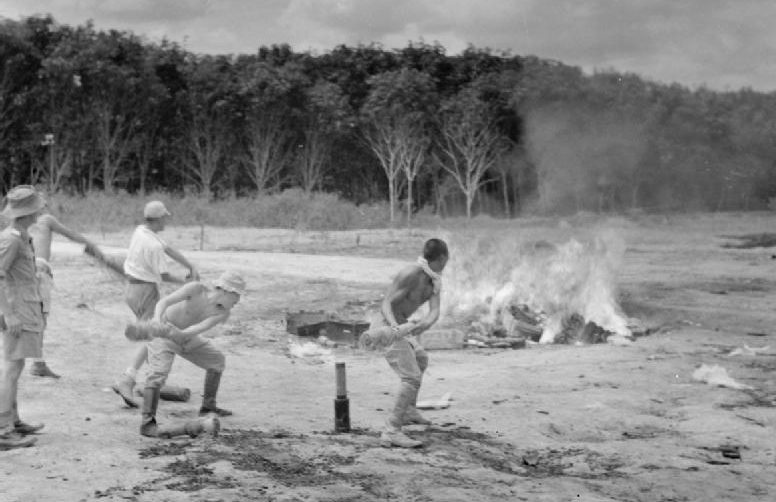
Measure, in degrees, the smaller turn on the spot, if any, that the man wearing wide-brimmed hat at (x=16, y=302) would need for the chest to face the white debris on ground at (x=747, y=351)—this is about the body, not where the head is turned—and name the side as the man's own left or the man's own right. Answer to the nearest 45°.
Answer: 0° — they already face it

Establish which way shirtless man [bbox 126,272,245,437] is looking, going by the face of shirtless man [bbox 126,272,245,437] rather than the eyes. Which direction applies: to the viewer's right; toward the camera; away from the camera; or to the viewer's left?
to the viewer's right

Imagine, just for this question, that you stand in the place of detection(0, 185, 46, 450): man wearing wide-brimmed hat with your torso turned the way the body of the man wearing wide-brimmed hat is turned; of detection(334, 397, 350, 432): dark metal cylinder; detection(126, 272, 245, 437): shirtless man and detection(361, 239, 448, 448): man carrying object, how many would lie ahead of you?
3

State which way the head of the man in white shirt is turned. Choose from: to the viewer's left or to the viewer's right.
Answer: to the viewer's right

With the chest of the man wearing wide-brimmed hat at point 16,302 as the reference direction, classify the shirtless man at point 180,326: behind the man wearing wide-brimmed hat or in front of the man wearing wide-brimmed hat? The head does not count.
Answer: in front

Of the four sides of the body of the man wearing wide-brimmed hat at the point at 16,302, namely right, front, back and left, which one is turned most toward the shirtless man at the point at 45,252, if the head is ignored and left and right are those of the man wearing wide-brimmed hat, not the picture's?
left

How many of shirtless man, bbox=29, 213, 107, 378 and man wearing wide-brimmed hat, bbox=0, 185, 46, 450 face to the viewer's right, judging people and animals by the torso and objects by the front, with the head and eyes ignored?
2

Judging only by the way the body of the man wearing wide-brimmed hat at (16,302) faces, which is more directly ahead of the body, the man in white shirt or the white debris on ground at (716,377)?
the white debris on ground

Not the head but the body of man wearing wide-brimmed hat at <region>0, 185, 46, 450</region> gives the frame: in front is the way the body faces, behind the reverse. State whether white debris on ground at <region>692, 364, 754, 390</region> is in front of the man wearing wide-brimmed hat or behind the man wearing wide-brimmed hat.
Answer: in front

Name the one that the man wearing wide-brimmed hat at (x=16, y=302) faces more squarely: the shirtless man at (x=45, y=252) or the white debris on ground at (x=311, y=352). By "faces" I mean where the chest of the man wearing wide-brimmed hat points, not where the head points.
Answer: the white debris on ground

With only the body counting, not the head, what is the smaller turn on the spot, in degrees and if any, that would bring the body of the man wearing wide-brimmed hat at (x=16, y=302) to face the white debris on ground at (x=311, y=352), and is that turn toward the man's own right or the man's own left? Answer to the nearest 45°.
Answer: approximately 45° to the man's own left

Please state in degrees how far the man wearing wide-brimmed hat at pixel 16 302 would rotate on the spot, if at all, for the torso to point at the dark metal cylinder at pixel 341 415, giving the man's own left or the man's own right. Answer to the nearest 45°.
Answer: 0° — they already face it

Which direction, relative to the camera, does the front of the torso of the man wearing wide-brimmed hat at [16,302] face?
to the viewer's right

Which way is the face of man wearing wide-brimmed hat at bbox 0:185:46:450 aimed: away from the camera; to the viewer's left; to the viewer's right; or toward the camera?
to the viewer's right

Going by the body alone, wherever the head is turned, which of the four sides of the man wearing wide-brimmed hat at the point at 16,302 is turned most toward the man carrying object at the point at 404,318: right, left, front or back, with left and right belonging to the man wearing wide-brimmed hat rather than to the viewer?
front

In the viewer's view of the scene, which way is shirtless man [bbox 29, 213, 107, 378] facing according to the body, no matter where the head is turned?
to the viewer's right
